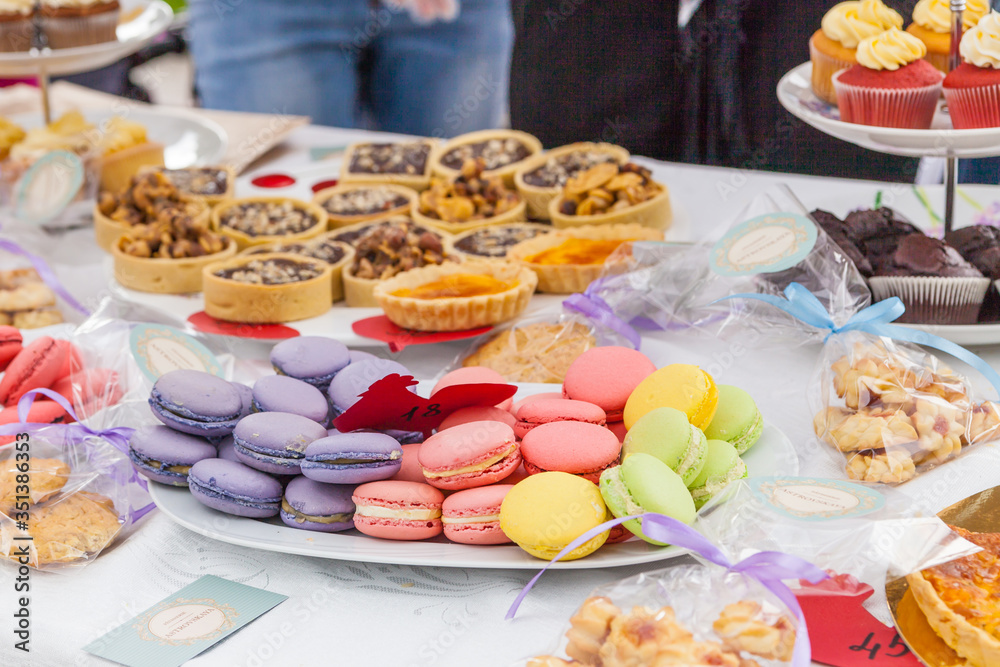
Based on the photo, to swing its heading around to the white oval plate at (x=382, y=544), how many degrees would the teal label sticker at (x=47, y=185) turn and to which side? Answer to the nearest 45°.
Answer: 0° — it already faces it

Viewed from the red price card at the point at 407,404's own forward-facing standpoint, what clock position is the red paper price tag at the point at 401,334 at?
The red paper price tag is roughly at 6 o'clock from the red price card.

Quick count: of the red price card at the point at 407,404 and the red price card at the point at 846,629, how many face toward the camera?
2

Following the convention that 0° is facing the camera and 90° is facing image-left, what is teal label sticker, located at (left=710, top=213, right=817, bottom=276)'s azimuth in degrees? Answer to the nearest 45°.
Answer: approximately 0°

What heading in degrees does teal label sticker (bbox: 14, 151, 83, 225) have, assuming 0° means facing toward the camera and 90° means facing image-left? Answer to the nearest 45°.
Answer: approximately 0°

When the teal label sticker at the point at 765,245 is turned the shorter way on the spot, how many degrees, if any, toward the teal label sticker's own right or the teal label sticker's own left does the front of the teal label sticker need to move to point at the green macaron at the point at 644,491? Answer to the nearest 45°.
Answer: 0° — it already faces it
